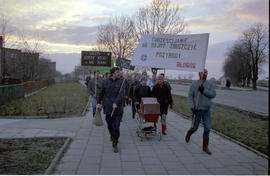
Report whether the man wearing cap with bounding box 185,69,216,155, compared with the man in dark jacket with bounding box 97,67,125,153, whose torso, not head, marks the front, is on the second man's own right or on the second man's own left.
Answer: on the second man's own left

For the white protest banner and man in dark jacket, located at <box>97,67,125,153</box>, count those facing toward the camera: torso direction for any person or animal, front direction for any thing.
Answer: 2

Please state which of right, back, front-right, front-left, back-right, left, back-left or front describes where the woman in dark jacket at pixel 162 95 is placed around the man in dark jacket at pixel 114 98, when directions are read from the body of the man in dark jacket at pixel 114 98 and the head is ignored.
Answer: back-left

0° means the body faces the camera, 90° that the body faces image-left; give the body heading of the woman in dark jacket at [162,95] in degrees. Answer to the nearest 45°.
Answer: approximately 0°

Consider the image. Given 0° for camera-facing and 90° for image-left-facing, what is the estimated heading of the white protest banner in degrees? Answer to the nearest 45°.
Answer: approximately 0°

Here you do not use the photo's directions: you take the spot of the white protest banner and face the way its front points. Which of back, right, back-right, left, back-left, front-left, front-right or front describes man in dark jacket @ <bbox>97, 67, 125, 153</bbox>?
front-right

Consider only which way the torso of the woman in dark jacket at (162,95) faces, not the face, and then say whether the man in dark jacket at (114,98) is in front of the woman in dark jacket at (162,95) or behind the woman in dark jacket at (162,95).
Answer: in front

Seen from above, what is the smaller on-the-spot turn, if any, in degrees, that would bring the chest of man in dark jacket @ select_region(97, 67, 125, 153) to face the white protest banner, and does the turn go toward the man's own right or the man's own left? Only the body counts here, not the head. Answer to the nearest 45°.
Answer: approximately 135° to the man's own left
